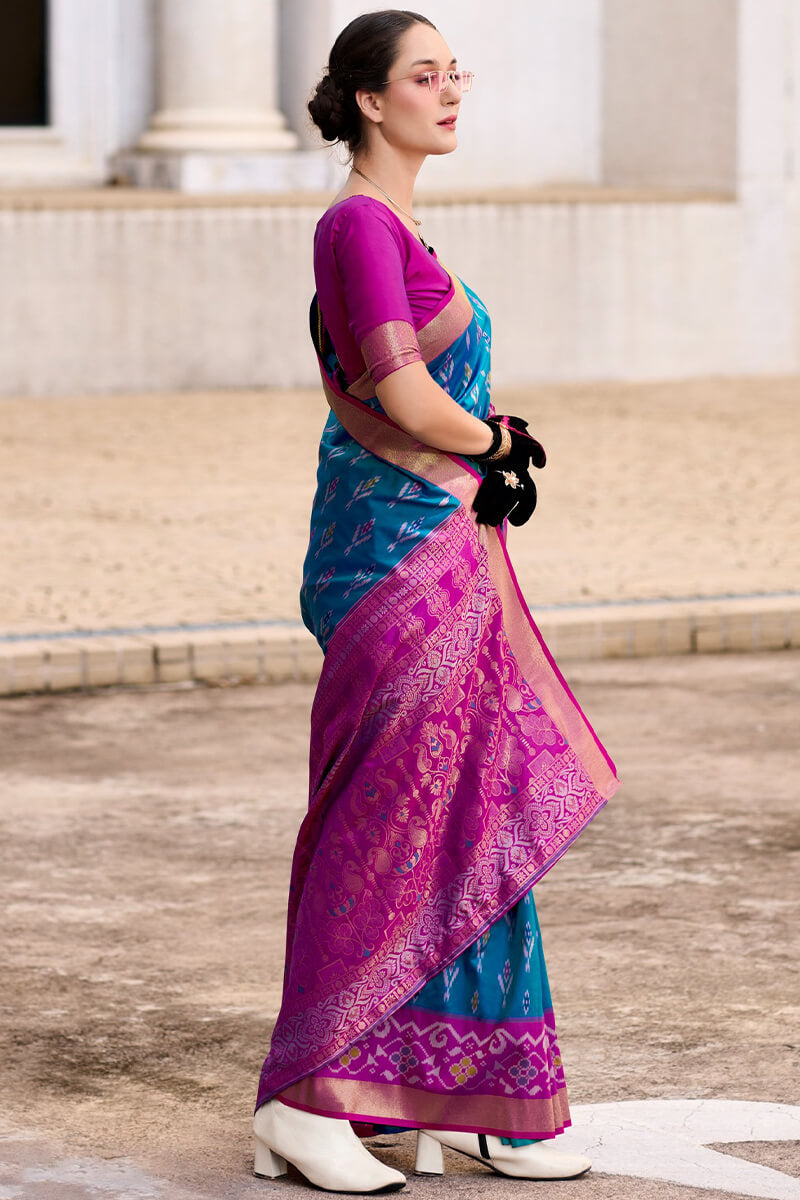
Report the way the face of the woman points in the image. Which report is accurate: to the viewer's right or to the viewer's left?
to the viewer's right

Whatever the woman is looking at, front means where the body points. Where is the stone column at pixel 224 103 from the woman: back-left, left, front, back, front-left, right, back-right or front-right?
left

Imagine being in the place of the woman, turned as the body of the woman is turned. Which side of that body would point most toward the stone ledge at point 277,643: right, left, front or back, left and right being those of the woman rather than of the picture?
left

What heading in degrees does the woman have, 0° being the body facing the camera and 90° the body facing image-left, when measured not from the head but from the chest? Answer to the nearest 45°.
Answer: approximately 270°
